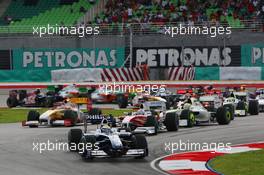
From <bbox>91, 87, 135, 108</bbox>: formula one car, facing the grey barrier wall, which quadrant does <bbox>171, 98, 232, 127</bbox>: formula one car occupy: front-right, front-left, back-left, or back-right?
back-right

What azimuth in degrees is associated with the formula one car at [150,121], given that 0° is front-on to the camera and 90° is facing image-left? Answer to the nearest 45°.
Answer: approximately 45°

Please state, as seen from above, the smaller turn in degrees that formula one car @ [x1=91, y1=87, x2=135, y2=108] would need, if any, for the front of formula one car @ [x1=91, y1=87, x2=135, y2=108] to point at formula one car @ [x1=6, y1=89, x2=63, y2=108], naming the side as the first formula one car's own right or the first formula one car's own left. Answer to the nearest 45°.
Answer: approximately 135° to the first formula one car's own right

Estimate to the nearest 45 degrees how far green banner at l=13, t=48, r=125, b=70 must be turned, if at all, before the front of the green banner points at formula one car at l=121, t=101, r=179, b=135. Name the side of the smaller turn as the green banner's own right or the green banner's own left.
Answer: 0° — it already faces it

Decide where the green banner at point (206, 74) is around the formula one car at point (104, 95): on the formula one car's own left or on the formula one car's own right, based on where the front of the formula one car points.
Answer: on the formula one car's own left

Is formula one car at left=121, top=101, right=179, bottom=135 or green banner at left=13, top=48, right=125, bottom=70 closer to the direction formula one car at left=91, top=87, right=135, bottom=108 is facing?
the formula one car

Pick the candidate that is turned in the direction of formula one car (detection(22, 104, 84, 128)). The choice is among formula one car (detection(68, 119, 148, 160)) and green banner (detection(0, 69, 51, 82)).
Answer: the green banner

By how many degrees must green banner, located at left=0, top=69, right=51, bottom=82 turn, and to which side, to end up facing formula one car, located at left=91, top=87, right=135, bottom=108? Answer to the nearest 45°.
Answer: approximately 45° to its left
